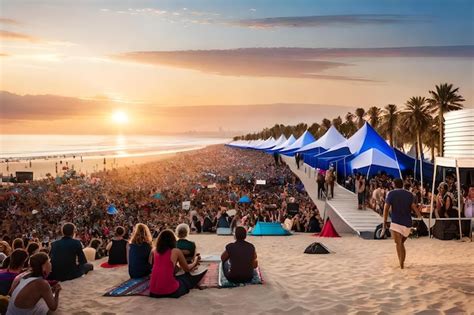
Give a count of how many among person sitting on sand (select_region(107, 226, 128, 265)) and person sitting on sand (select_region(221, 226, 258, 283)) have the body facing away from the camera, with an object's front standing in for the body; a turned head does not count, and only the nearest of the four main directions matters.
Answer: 2

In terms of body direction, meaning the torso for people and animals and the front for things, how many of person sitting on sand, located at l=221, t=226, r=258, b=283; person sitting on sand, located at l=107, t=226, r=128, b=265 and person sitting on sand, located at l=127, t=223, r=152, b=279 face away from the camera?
3

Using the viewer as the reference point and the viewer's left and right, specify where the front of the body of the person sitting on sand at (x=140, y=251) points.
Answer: facing away from the viewer

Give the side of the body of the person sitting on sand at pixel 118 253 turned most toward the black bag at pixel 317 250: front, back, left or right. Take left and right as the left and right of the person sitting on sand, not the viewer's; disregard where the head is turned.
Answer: right

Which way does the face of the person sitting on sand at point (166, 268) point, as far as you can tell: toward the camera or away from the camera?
away from the camera

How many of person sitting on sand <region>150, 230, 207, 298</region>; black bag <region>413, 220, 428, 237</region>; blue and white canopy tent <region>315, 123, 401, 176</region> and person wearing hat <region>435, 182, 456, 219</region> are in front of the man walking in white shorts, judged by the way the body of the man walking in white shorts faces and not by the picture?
3

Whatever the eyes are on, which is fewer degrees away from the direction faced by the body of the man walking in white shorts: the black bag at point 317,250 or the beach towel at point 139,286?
the black bag

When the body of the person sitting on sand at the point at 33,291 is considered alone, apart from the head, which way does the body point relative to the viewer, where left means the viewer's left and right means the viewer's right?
facing away from the viewer and to the right of the viewer

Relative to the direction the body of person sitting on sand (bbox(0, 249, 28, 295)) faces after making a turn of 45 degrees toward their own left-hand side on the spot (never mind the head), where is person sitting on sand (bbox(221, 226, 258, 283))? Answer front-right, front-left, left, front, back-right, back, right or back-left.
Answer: right

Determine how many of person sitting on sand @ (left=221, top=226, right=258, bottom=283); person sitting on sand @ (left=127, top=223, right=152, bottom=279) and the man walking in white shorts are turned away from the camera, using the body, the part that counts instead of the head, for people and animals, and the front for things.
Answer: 3

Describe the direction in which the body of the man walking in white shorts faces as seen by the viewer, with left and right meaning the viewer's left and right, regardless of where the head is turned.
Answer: facing away from the viewer

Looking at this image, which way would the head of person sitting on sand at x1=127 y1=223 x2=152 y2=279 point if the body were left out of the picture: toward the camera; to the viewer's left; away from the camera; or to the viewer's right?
away from the camera

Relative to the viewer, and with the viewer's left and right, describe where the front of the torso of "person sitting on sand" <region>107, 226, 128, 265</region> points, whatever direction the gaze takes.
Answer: facing away from the viewer

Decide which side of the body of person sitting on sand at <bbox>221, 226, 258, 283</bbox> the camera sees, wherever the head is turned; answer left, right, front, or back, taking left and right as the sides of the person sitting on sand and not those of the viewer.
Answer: back

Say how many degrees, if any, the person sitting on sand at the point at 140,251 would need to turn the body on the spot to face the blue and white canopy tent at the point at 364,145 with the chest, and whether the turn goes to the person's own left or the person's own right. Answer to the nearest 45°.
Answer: approximately 45° to the person's own right

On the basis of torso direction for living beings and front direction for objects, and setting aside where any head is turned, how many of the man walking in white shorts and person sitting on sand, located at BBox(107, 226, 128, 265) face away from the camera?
2

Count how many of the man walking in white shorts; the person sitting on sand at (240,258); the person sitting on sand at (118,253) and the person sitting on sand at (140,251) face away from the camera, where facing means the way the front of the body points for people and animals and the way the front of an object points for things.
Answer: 4

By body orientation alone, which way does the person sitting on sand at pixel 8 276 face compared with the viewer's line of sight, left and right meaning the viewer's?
facing away from the viewer and to the right of the viewer

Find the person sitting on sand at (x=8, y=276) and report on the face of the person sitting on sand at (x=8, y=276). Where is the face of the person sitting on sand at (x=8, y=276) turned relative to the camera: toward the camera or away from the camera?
away from the camera

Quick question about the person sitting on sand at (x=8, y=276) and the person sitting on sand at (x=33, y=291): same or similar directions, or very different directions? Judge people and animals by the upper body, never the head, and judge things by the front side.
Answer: same or similar directions

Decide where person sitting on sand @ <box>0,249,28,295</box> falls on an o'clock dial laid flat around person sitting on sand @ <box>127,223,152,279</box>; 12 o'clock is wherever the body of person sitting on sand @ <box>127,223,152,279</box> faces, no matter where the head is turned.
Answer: person sitting on sand @ <box>0,249,28,295</box> is roughly at 8 o'clock from person sitting on sand @ <box>127,223,152,279</box>.
